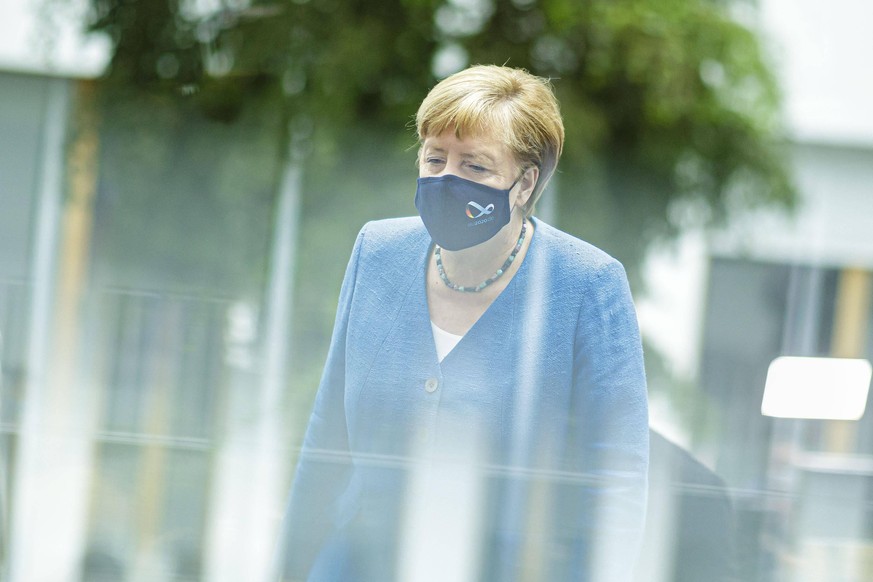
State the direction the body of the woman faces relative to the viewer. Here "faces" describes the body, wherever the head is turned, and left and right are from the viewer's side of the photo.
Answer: facing the viewer and to the left of the viewer

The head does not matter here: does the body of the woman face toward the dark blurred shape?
no

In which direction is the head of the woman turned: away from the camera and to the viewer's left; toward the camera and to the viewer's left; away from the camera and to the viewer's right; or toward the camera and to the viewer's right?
toward the camera and to the viewer's left

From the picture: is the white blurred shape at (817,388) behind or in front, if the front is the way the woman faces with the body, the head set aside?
behind
